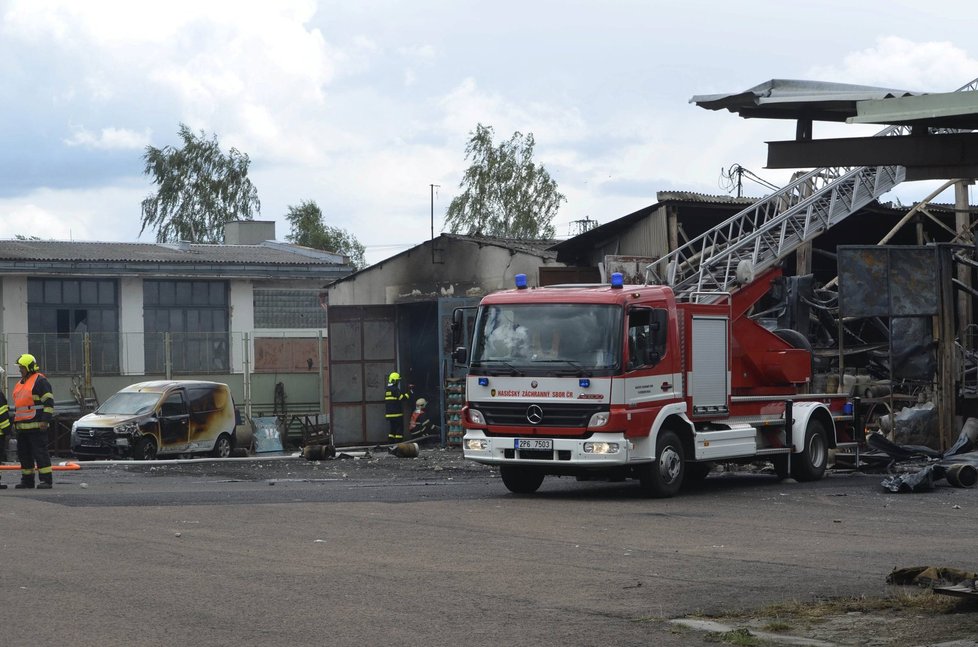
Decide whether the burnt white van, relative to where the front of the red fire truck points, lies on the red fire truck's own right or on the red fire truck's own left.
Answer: on the red fire truck's own right

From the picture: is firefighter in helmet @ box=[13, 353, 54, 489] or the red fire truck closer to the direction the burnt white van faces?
the firefighter in helmet

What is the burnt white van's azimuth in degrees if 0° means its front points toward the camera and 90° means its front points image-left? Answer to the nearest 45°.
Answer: approximately 45°

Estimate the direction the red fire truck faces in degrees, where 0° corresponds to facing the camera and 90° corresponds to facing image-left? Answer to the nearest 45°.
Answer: approximately 45°

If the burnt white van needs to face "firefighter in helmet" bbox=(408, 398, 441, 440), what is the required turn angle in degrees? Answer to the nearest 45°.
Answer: approximately 135° to its left

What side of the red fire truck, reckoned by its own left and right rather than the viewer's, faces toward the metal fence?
right

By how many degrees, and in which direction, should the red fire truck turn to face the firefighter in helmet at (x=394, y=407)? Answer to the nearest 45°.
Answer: approximately 135° to its right
